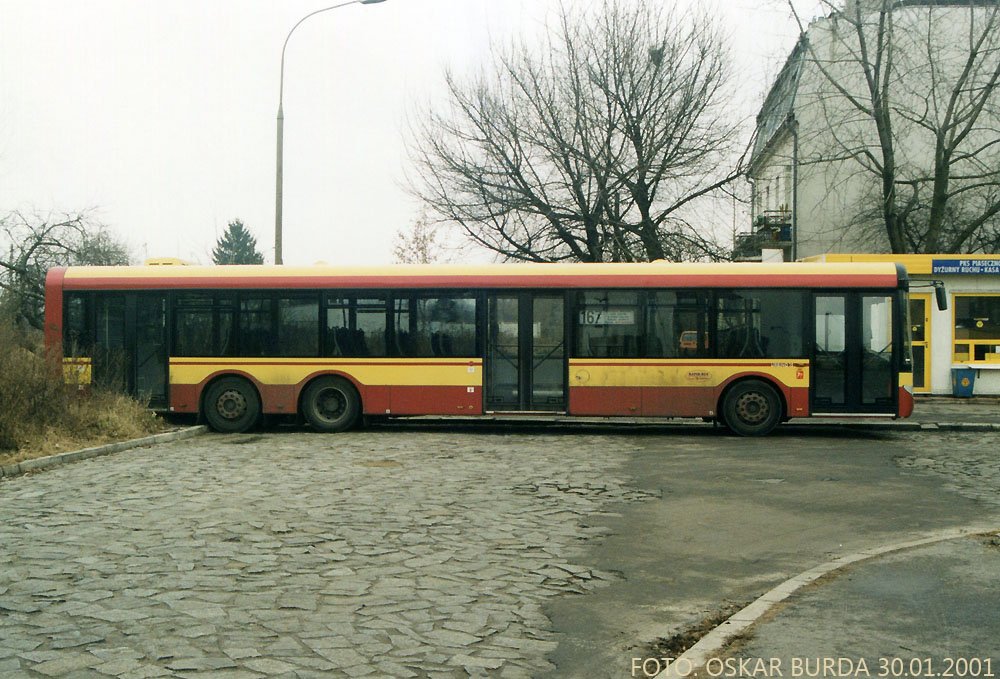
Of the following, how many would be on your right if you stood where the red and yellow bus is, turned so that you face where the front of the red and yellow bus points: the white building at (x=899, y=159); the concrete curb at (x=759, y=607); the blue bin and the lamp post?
1

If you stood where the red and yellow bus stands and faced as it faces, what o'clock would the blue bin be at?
The blue bin is roughly at 11 o'clock from the red and yellow bus.

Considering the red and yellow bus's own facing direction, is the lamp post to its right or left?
on its left

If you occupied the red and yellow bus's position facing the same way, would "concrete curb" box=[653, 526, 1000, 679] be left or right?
on its right

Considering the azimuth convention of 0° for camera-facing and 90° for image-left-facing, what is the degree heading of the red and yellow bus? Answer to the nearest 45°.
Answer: approximately 270°

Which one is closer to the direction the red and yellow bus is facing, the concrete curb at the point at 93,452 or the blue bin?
the blue bin

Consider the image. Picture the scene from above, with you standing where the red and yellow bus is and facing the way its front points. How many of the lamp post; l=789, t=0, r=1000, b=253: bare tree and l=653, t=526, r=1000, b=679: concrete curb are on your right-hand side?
1

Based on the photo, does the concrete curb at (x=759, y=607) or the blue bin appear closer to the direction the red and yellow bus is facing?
the blue bin

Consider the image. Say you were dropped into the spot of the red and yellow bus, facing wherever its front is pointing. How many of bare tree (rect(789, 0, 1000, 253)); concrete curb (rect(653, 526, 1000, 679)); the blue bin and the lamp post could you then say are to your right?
1

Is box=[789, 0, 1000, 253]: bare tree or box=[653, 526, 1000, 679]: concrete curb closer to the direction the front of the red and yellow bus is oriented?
the bare tree

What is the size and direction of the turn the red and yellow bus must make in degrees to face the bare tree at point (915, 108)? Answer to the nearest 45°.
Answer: approximately 45° to its left

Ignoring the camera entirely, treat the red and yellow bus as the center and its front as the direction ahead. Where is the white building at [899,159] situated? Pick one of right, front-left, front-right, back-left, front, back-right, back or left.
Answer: front-left

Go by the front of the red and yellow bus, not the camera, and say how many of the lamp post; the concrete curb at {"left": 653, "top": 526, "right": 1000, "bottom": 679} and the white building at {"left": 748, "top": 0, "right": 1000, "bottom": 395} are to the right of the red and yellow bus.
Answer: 1

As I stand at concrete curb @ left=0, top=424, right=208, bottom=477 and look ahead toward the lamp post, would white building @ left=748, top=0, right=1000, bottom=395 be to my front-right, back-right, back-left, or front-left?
front-right
